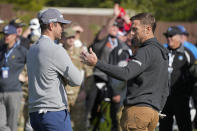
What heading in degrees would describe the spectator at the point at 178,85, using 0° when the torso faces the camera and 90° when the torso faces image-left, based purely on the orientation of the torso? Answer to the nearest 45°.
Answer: approximately 45°

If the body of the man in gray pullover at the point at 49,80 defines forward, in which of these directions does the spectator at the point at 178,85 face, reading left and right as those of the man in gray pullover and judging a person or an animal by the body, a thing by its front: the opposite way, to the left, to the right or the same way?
the opposite way

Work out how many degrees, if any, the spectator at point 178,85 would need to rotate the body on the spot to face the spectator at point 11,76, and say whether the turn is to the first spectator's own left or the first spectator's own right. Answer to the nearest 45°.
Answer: approximately 45° to the first spectator's own right

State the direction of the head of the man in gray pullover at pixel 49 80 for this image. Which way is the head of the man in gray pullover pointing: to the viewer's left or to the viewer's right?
to the viewer's right

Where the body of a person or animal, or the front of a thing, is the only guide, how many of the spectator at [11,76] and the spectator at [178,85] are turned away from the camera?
0

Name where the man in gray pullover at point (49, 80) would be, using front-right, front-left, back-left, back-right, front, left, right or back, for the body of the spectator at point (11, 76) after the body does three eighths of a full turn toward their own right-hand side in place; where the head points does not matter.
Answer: back

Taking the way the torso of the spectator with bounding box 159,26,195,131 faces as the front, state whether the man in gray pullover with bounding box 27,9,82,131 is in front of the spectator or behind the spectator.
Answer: in front

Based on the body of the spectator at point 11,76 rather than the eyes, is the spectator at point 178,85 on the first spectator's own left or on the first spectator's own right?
on the first spectator's own left
